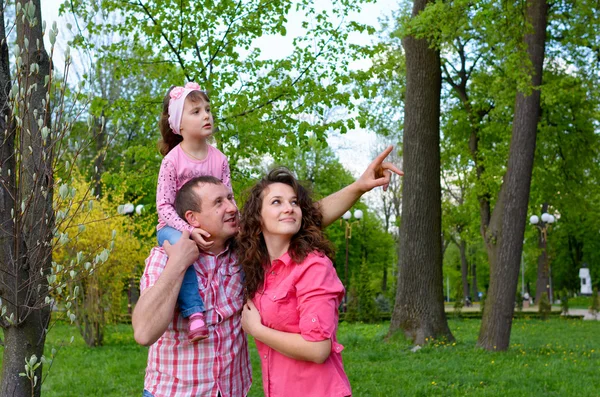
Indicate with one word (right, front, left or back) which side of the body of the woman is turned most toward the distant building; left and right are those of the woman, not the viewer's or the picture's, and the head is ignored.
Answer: back

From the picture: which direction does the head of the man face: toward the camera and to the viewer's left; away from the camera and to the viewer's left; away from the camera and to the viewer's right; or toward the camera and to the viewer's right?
toward the camera and to the viewer's right

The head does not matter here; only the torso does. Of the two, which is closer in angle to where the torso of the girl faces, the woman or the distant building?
the woman

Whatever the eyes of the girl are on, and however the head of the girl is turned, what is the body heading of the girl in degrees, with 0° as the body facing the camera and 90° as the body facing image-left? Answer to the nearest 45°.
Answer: approximately 315°

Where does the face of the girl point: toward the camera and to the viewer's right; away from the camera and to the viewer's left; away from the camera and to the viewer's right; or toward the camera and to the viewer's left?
toward the camera and to the viewer's right

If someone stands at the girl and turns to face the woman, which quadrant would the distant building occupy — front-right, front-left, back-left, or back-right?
back-left

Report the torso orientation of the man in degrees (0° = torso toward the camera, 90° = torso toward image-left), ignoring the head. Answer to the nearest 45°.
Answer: approximately 315°
